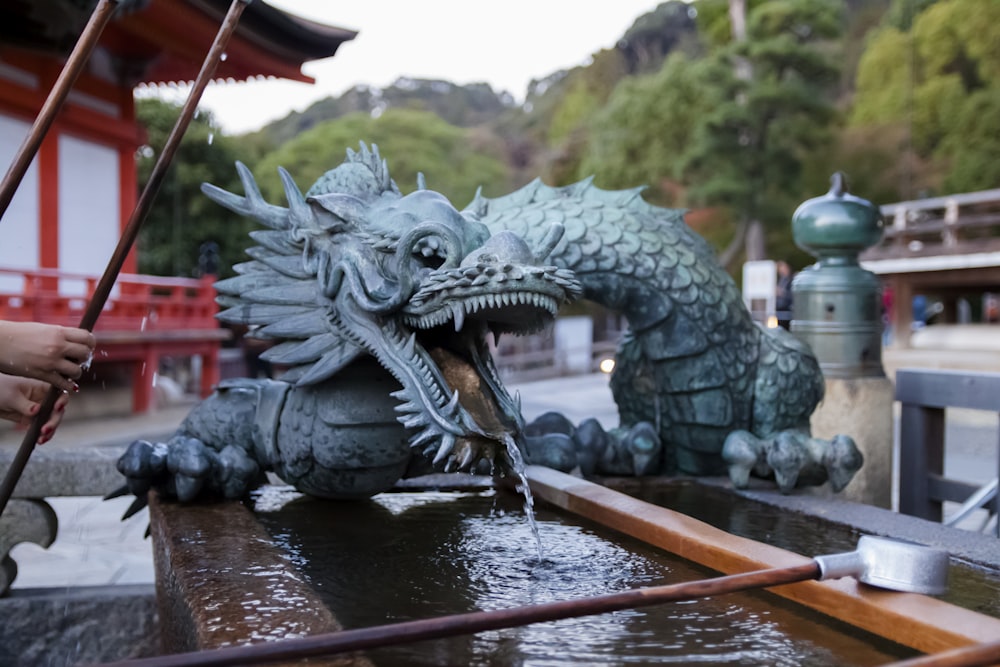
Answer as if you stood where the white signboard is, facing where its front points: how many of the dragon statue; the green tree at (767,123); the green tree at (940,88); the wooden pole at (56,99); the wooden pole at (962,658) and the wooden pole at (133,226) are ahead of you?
4

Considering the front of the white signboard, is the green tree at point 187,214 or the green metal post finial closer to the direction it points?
the green metal post finial

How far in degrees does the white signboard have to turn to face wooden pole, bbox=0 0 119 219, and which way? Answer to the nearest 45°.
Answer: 0° — it already faces it

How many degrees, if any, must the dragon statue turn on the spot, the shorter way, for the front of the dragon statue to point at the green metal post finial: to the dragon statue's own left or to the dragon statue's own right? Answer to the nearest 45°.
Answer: approximately 90° to the dragon statue's own left

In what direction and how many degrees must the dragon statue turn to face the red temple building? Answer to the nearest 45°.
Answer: approximately 180°

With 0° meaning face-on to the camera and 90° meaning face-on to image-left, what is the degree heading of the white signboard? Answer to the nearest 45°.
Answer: approximately 0°

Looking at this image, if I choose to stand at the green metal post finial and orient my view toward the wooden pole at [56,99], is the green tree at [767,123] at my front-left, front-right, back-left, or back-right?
back-right

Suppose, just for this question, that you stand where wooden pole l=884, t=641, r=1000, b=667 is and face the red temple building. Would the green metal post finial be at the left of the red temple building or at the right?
right

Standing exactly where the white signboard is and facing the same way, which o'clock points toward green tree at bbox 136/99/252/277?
The green tree is roughly at 4 o'clock from the white signboard.

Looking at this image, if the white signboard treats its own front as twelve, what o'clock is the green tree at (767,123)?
The green tree is roughly at 6 o'clock from the white signboard.
